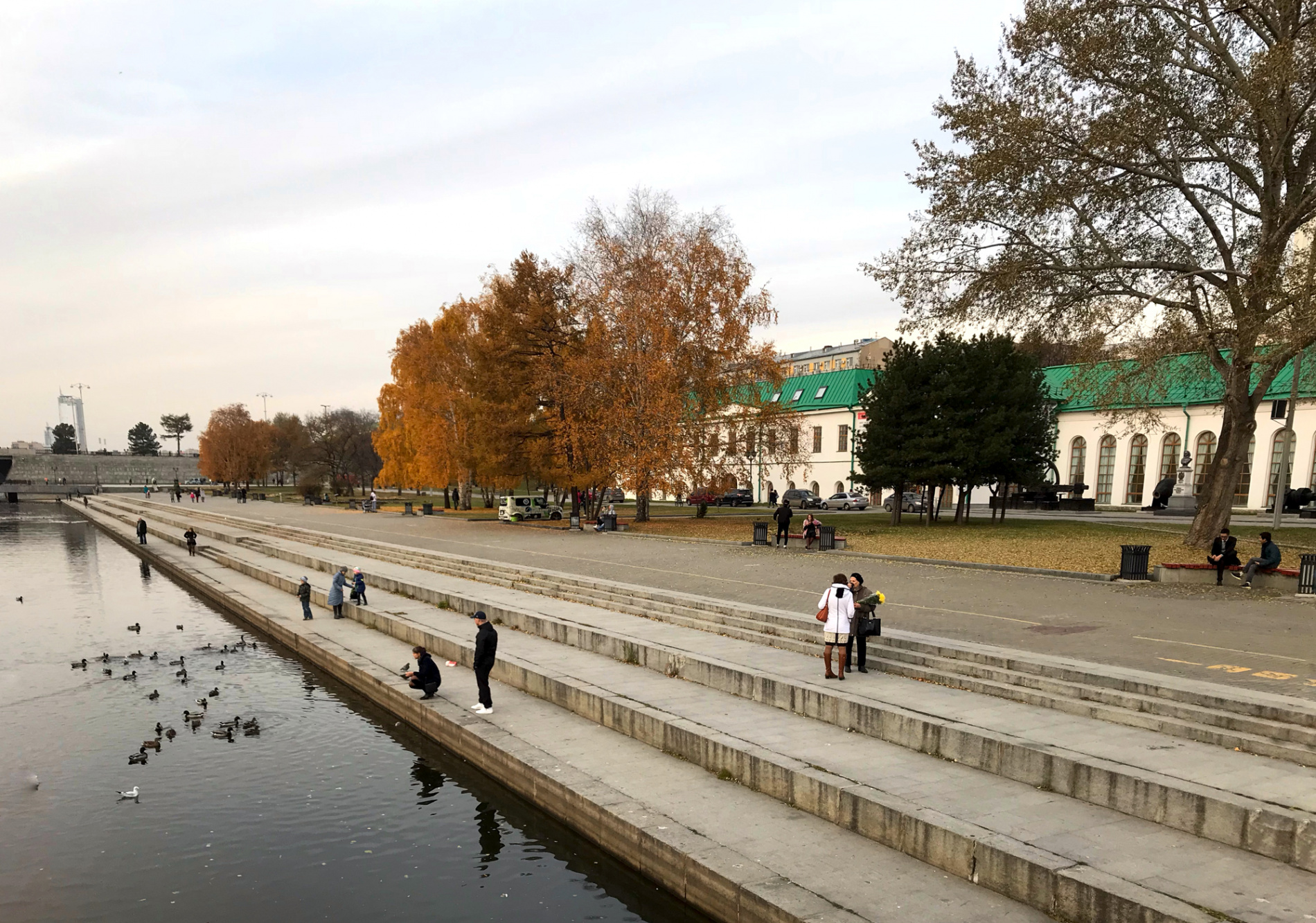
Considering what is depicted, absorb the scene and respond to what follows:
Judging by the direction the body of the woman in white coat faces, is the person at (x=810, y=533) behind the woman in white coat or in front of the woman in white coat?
in front

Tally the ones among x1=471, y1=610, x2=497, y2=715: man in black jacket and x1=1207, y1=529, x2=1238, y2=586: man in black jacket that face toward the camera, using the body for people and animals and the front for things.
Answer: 1

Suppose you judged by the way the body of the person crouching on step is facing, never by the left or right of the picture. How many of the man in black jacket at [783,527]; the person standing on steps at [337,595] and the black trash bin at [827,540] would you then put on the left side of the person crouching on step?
0

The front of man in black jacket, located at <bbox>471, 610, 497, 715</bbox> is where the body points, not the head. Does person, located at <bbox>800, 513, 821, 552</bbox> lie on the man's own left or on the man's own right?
on the man's own right

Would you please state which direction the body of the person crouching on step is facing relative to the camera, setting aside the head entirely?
to the viewer's left

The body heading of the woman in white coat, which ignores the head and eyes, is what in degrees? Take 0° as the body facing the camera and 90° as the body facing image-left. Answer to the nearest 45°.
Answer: approximately 180°

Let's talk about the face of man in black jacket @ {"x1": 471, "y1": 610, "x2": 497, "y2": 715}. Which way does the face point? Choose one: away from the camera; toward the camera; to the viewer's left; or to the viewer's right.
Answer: to the viewer's left

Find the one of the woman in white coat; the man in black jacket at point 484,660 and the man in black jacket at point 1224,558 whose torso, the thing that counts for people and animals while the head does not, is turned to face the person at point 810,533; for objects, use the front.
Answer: the woman in white coat

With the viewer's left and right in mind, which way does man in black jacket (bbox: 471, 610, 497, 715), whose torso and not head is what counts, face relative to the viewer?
facing to the left of the viewer

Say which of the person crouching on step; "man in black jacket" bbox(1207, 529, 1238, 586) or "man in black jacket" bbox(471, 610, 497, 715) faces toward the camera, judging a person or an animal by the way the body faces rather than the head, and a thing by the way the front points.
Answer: "man in black jacket" bbox(1207, 529, 1238, 586)

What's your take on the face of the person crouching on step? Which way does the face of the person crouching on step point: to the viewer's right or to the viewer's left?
to the viewer's left

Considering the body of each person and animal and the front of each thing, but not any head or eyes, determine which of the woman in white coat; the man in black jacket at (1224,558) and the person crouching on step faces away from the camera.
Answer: the woman in white coat

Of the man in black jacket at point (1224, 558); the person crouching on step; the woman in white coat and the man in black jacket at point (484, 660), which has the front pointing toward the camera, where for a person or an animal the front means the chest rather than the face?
the man in black jacket at point (1224, 558)

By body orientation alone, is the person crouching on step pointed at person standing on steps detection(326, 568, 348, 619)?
no

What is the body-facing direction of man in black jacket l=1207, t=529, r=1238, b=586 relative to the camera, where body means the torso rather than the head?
toward the camera
